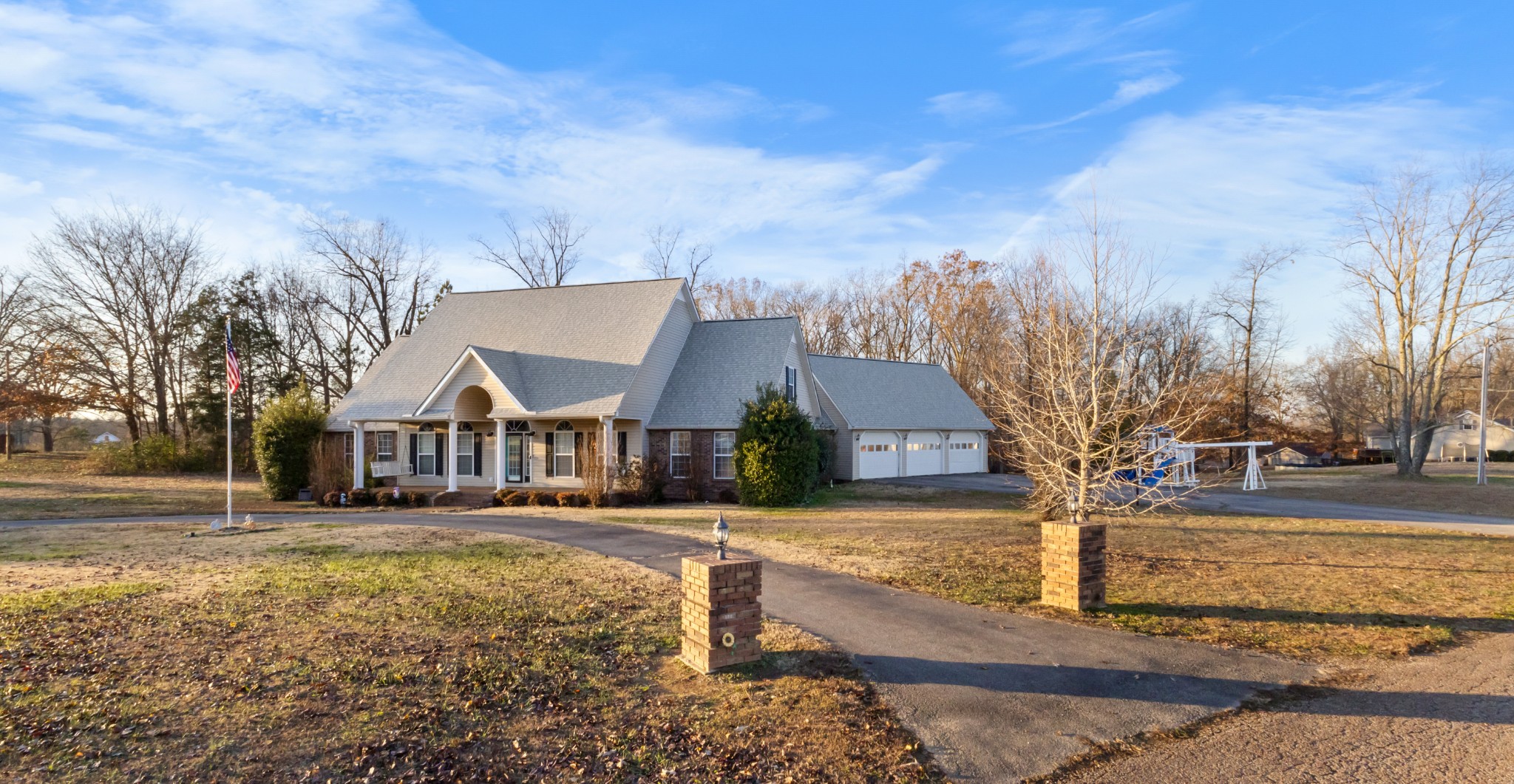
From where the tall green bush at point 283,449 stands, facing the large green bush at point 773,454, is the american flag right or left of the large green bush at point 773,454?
right

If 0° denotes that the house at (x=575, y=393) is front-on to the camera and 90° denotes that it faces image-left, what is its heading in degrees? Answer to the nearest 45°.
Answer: approximately 45°

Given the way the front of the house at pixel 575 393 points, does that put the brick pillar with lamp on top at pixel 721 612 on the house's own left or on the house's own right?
on the house's own left

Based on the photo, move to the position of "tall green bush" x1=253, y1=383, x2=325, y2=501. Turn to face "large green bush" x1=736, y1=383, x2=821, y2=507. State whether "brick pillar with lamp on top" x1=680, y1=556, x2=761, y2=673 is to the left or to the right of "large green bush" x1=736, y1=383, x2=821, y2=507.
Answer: right

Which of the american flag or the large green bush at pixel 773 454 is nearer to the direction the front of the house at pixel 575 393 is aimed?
the american flag

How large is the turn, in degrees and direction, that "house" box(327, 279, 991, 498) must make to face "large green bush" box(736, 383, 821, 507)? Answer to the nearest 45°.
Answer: approximately 90° to its left
